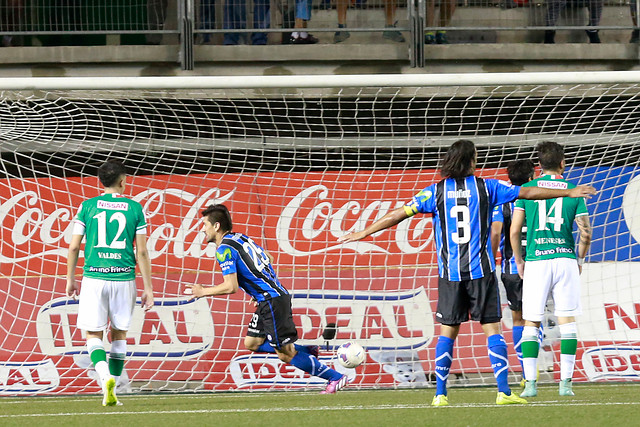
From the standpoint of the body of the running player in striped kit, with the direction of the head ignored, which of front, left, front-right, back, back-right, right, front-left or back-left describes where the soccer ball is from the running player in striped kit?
back

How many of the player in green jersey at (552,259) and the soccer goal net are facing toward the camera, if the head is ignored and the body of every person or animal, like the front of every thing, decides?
1

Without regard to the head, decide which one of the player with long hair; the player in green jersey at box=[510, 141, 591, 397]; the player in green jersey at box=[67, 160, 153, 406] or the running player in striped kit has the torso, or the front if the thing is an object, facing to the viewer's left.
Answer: the running player in striped kit

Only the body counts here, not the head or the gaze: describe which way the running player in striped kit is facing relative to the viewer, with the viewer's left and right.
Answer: facing to the left of the viewer

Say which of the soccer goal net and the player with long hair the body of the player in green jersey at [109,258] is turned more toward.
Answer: the soccer goal net

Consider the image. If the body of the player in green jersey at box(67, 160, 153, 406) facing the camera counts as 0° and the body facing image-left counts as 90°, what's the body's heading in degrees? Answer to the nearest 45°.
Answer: approximately 180°

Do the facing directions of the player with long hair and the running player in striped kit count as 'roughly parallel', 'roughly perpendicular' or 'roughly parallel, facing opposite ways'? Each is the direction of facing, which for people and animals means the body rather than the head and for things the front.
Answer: roughly perpendicular

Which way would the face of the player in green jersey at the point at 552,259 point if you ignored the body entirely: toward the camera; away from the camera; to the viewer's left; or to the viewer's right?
away from the camera

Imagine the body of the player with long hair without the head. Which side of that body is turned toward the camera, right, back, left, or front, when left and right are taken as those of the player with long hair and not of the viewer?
back

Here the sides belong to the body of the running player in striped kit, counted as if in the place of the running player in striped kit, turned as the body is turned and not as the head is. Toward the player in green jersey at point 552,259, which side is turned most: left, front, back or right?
back

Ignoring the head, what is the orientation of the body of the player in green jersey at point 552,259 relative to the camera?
away from the camera
